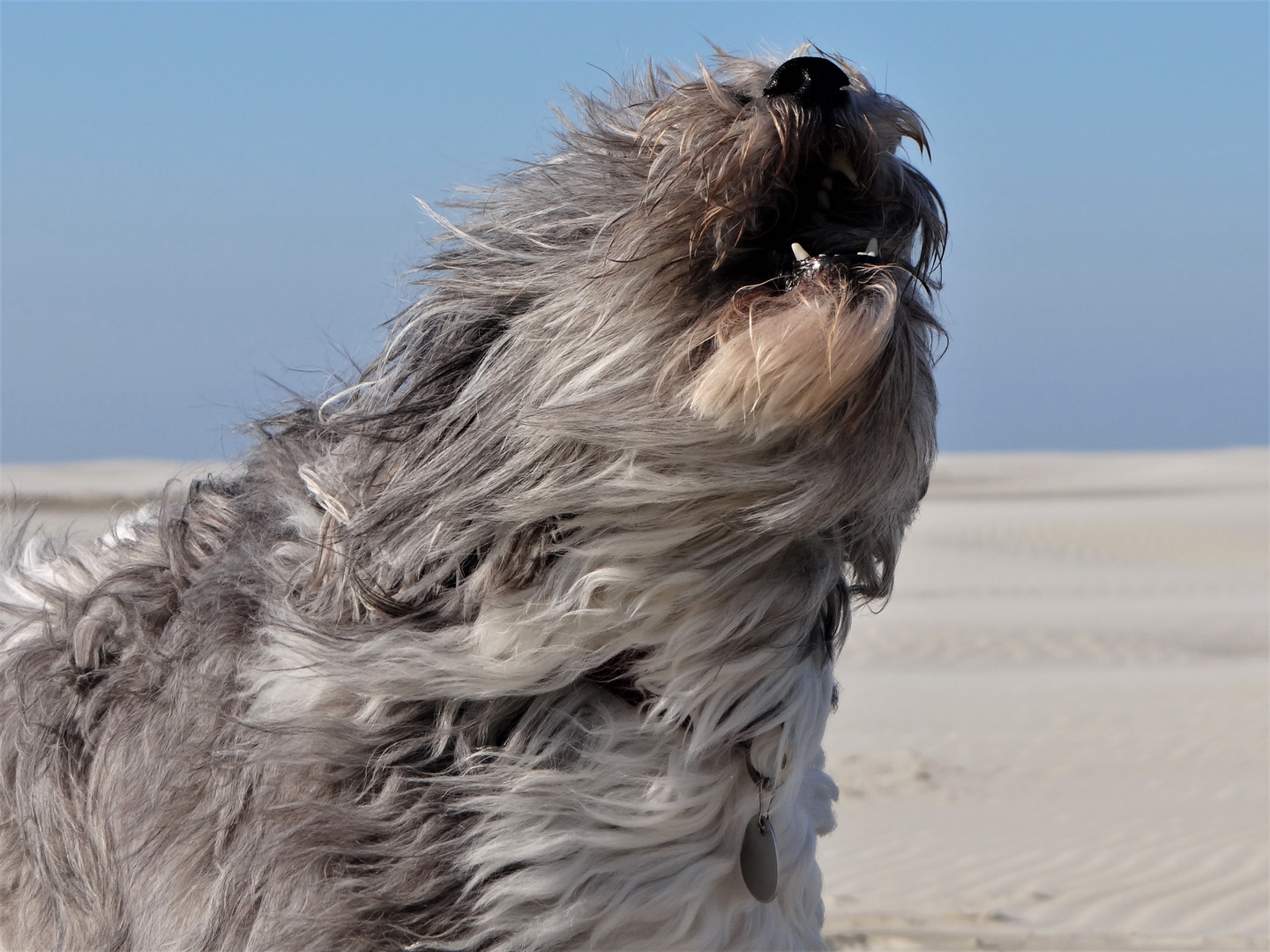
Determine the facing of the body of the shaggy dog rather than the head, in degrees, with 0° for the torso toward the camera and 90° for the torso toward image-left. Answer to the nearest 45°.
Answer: approximately 315°
